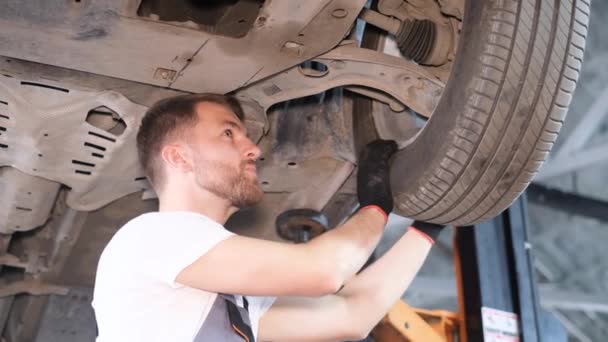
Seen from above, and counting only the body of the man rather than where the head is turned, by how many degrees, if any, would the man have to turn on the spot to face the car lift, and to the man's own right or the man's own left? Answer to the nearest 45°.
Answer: approximately 45° to the man's own left

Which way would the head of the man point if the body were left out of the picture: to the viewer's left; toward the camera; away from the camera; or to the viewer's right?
to the viewer's right

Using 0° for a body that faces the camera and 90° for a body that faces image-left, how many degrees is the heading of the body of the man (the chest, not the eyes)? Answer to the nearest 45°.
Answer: approximately 270°
